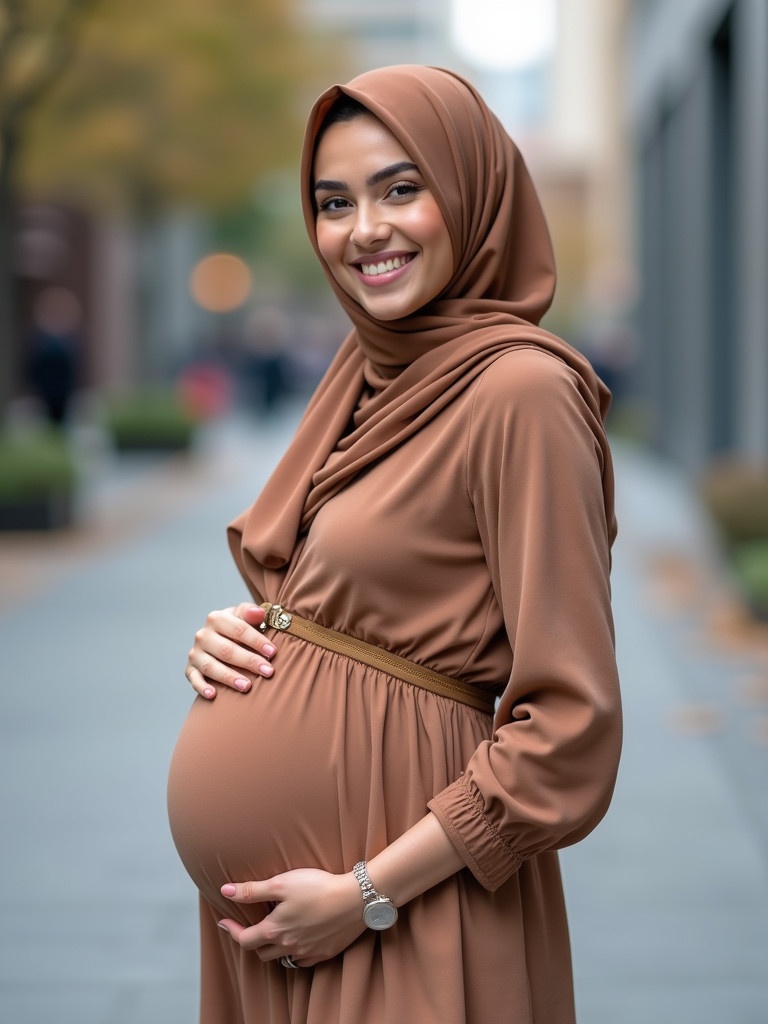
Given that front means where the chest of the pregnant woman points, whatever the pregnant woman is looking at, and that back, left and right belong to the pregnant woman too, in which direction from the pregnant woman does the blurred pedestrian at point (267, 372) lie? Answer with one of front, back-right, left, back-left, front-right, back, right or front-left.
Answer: back-right

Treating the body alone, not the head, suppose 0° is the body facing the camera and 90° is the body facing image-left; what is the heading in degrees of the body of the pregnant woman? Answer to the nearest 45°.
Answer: approximately 45°

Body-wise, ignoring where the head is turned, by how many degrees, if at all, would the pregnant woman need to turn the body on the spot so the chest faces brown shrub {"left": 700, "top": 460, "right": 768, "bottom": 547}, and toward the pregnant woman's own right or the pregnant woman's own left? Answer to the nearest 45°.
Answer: approximately 135° to the pregnant woman's own right

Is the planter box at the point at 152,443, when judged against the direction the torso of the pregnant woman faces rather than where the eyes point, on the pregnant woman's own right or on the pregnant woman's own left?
on the pregnant woman's own right

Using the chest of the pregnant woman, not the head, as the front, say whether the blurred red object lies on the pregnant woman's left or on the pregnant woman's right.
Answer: on the pregnant woman's right

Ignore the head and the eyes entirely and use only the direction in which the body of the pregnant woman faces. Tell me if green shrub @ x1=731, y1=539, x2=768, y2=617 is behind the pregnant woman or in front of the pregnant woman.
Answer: behind
